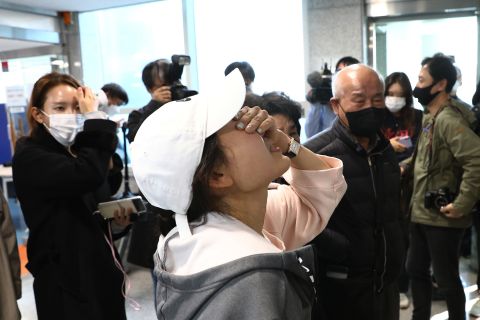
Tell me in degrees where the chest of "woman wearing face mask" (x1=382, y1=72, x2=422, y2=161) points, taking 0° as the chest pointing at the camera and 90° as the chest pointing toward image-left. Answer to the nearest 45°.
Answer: approximately 45°

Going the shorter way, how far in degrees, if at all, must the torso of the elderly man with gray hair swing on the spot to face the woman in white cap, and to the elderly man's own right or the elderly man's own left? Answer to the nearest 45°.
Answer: approximately 45° to the elderly man's own right

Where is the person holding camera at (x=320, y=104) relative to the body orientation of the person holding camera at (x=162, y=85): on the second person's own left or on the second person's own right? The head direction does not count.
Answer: on the second person's own left

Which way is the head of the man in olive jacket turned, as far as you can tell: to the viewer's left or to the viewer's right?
to the viewer's left

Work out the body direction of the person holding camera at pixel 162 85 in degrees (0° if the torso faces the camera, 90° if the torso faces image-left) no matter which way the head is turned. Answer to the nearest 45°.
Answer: approximately 315°

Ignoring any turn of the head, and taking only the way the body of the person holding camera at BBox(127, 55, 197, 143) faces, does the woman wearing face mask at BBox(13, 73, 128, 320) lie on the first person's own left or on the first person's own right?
on the first person's own right

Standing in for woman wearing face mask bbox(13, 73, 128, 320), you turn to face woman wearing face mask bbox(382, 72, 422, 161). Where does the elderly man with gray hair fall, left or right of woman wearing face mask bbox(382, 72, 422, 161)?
right

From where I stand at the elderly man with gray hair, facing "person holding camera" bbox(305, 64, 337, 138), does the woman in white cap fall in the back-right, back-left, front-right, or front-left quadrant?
back-left
